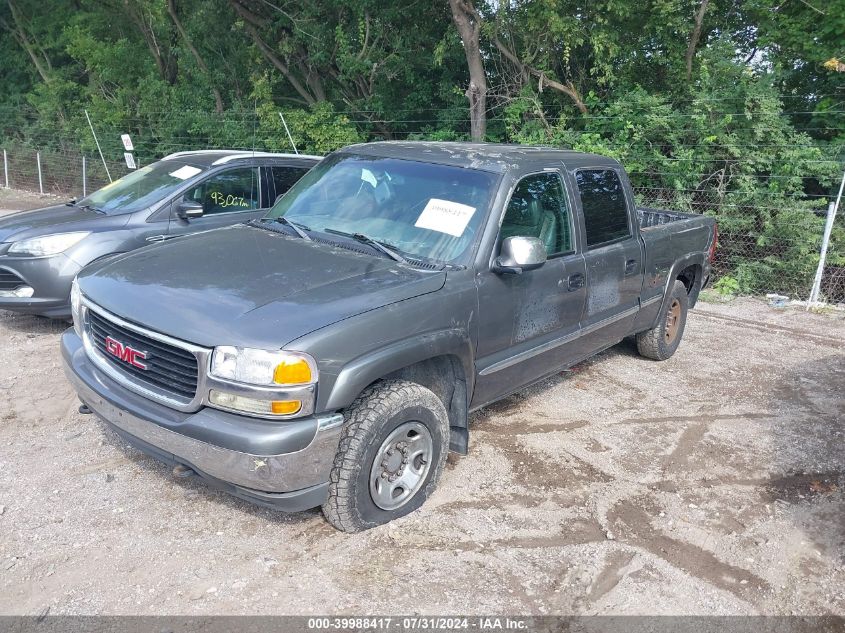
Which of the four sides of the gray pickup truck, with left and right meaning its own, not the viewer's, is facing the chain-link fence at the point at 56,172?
right

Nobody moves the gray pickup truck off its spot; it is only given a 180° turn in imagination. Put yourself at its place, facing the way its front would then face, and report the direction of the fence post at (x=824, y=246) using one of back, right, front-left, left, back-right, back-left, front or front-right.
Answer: front

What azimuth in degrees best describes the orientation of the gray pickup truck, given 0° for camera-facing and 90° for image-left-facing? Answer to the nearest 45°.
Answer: approximately 45°

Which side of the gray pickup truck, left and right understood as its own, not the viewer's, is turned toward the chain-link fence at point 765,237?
back
